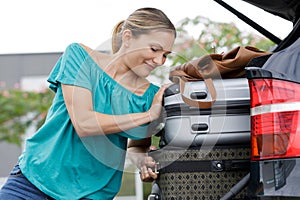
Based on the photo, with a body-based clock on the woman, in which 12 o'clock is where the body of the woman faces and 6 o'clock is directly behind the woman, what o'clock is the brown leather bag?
The brown leather bag is roughly at 11 o'clock from the woman.

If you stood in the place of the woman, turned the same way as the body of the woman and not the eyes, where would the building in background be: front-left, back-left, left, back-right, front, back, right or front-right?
back-left

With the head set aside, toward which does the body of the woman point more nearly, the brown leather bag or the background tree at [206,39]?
the brown leather bag

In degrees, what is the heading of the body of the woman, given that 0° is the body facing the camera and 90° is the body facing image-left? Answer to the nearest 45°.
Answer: approximately 315°

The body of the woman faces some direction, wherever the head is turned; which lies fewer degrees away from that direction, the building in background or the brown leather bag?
the brown leather bag

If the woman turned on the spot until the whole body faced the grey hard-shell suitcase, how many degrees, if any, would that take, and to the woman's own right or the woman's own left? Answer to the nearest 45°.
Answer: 0° — they already face it
